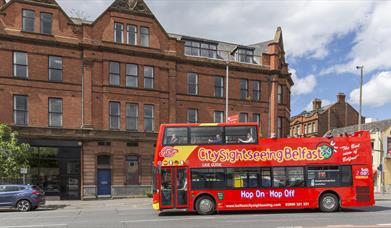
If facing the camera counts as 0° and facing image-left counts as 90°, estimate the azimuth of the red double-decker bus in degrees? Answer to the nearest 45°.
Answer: approximately 90°
